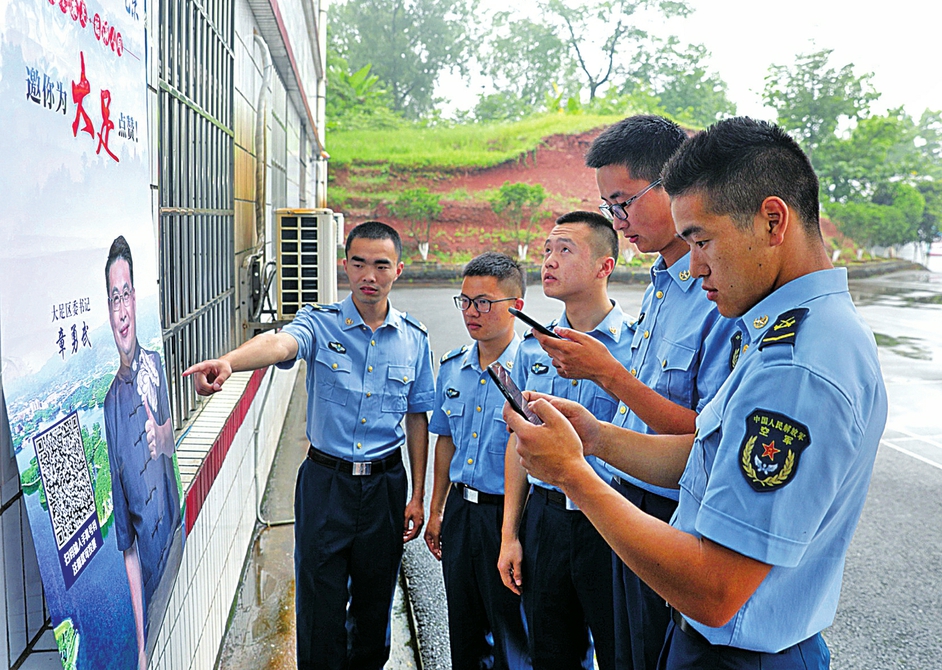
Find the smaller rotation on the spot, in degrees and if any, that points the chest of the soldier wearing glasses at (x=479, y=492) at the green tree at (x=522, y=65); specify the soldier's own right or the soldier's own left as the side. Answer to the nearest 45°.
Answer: approximately 135° to the soldier's own right

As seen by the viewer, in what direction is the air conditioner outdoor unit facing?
to the viewer's right

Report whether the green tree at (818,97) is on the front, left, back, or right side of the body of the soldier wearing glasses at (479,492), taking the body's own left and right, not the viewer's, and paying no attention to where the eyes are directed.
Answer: back

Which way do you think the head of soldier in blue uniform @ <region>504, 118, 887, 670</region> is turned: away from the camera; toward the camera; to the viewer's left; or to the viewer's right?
to the viewer's left

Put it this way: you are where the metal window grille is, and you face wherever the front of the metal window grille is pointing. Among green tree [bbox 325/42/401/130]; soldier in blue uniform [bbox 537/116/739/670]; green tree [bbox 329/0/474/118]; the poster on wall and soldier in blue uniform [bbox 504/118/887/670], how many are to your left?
2

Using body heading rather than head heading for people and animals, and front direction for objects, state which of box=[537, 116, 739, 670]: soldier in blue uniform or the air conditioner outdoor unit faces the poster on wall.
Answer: the soldier in blue uniform

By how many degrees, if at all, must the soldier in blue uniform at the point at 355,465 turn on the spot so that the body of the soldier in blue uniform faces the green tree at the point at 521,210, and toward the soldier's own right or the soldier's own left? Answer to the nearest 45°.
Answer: approximately 180°

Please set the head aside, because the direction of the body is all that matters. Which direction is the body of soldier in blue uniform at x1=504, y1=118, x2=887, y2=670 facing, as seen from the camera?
to the viewer's left

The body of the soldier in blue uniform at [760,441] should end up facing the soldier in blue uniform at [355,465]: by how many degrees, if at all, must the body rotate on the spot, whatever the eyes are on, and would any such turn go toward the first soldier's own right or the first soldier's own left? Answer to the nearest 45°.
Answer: approximately 45° to the first soldier's own right

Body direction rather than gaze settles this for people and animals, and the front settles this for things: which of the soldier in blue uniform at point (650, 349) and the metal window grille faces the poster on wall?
the soldier in blue uniform
